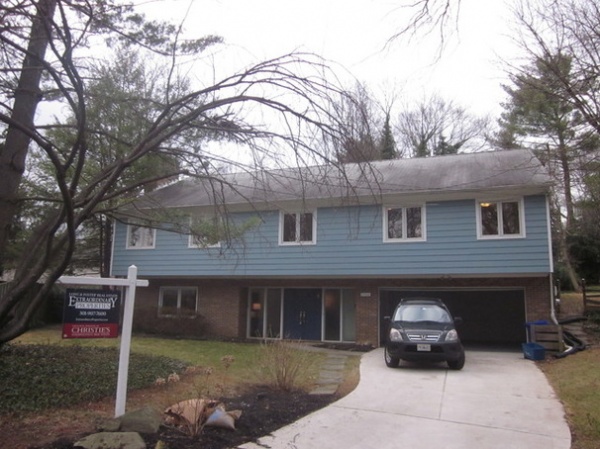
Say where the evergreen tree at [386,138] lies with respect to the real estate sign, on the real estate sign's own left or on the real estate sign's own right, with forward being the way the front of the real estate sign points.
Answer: on the real estate sign's own left

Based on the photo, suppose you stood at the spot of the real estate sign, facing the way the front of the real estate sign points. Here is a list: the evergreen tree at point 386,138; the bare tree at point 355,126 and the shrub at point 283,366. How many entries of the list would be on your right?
0

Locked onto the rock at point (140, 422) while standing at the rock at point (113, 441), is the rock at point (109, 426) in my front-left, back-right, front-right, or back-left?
front-left

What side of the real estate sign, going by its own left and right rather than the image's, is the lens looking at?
front

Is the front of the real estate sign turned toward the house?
no

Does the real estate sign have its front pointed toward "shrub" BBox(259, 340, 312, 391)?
no
